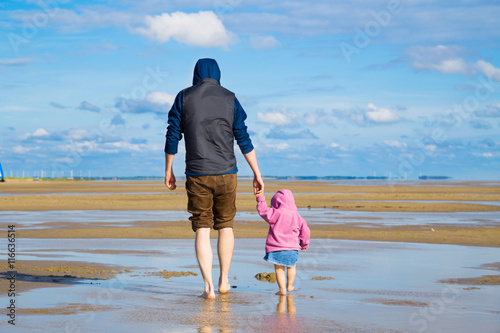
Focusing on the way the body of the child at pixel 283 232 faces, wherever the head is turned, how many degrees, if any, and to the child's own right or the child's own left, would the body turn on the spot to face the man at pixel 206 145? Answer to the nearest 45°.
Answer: approximately 135° to the child's own left

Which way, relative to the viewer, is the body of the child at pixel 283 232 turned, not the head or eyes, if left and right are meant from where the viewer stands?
facing away from the viewer

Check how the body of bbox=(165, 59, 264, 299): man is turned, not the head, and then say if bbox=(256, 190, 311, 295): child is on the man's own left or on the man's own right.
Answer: on the man's own right

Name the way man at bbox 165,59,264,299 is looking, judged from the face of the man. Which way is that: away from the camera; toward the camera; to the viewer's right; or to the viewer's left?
away from the camera

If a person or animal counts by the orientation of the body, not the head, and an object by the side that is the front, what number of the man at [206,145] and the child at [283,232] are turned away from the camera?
2

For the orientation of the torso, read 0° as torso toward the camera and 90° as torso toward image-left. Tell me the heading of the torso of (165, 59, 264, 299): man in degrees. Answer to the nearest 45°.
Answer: approximately 180°
